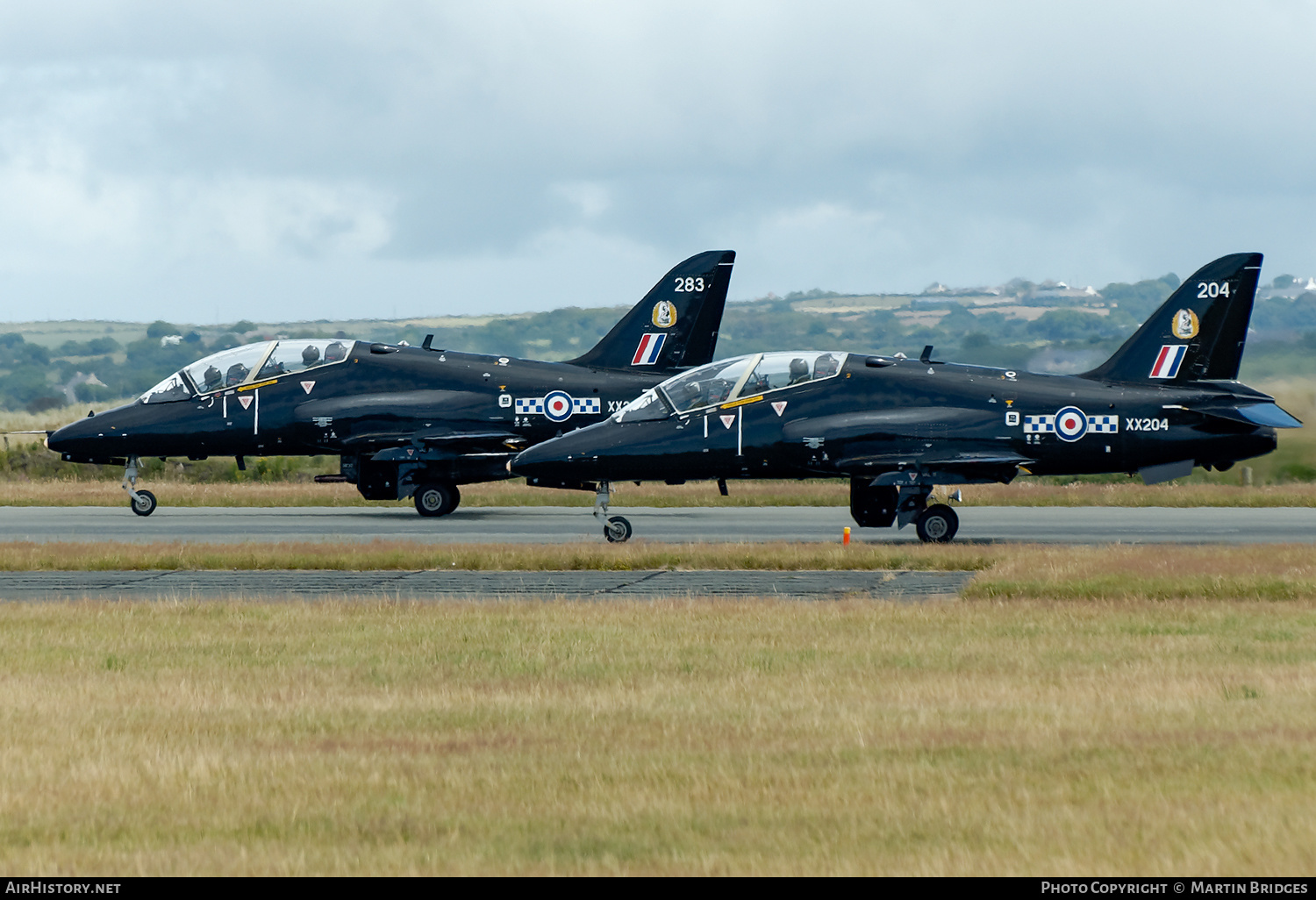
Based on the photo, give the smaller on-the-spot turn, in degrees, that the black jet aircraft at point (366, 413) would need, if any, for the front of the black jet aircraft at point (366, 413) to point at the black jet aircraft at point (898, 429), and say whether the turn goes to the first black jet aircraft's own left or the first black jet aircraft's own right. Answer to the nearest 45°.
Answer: approximately 135° to the first black jet aircraft's own left

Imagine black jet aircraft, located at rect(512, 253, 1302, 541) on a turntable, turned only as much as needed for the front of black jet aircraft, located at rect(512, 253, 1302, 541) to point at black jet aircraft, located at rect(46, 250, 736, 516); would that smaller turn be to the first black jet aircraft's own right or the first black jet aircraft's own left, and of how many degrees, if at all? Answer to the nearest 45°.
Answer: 0° — it already faces it

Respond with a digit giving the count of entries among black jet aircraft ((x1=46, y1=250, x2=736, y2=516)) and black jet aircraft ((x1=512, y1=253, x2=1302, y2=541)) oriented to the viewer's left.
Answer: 2

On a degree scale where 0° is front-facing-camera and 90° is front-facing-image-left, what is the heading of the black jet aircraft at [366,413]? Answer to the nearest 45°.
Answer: approximately 90°

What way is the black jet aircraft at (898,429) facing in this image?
to the viewer's left
